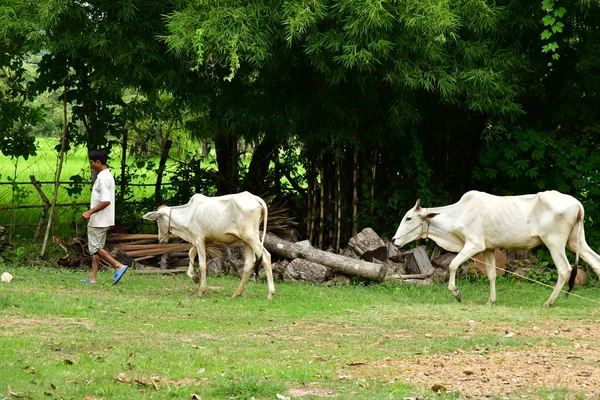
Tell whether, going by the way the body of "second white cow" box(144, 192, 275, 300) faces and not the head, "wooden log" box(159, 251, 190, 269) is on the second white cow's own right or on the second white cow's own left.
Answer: on the second white cow's own right

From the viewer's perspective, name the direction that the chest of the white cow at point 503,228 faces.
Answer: to the viewer's left

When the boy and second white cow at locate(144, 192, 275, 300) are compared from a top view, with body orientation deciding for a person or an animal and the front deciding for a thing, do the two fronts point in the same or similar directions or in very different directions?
same or similar directions

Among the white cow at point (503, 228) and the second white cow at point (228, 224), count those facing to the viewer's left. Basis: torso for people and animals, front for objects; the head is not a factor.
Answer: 2

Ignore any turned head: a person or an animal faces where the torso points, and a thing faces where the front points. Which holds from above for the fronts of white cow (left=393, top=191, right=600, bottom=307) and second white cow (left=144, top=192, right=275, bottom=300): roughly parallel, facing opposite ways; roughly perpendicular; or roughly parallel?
roughly parallel

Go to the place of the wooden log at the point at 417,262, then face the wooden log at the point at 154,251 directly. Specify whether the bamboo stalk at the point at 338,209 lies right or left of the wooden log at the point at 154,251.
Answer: right

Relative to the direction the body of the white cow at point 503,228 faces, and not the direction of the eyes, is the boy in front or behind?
in front

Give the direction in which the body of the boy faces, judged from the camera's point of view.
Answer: to the viewer's left

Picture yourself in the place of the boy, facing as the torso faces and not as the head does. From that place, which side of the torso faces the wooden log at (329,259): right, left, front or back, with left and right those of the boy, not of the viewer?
back

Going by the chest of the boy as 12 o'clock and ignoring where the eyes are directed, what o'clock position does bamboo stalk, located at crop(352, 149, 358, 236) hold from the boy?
The bamboo stalk is roughly at 5 o'clock from the boy.

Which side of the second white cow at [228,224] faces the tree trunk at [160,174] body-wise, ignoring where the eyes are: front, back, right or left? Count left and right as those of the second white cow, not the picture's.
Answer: right

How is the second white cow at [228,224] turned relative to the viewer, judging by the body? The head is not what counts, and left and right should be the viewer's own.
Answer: facing to the left of the viewer

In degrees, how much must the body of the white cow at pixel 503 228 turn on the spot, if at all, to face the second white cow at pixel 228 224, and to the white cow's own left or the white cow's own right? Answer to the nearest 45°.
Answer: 0° — it already faces it
